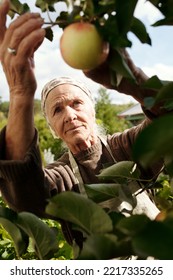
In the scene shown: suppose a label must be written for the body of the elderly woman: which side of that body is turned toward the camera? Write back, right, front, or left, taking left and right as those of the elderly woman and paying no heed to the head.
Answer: front

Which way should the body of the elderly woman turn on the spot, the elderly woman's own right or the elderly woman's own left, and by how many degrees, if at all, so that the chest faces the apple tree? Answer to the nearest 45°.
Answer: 0° — they already face it

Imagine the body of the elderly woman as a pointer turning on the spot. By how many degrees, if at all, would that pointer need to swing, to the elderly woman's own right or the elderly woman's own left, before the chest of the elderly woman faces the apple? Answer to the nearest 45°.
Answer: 0° — they already face it
